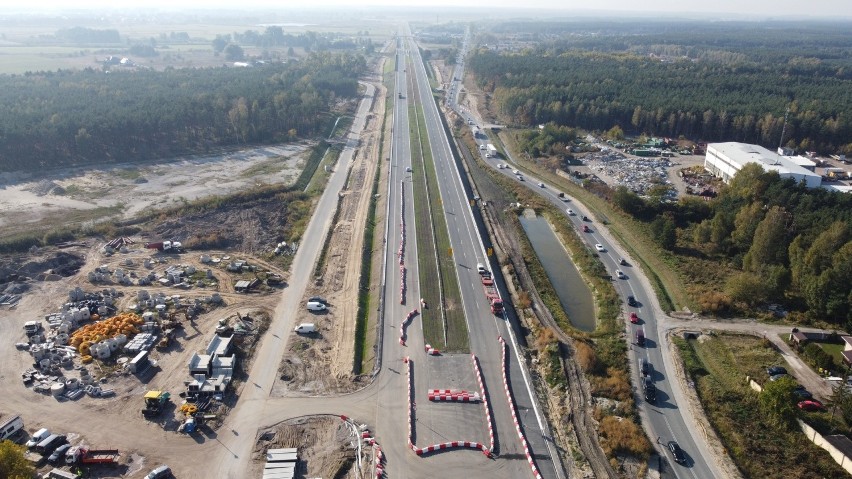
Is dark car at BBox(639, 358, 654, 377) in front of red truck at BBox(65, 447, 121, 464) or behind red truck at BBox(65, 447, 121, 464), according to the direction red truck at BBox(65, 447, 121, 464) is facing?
behind

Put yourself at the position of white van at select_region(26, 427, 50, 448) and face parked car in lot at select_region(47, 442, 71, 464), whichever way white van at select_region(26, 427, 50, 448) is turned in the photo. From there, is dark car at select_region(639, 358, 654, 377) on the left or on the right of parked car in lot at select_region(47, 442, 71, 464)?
left

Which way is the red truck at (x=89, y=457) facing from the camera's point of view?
to the viewer's left

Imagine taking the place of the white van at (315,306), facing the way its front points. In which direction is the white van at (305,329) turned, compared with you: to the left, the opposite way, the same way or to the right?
the opposite way

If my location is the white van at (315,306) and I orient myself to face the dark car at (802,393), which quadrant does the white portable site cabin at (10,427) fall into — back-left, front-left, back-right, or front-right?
back-right
